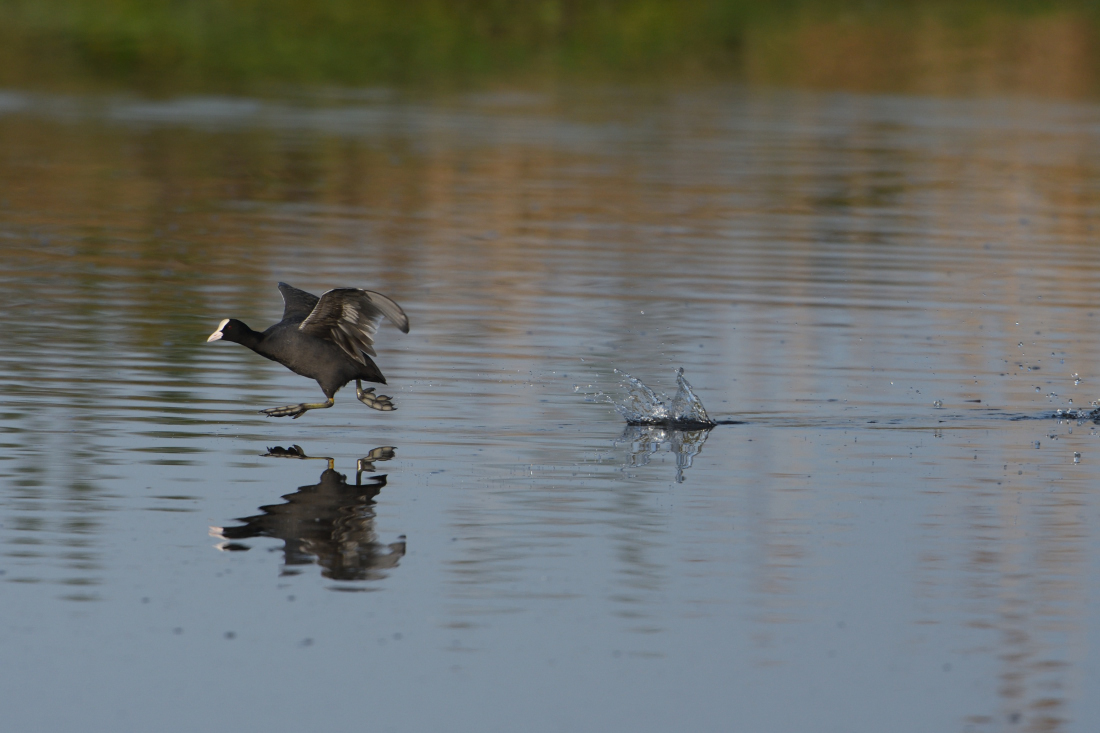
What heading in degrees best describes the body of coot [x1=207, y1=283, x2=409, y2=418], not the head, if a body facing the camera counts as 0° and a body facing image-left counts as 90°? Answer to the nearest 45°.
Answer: approximately 90°
